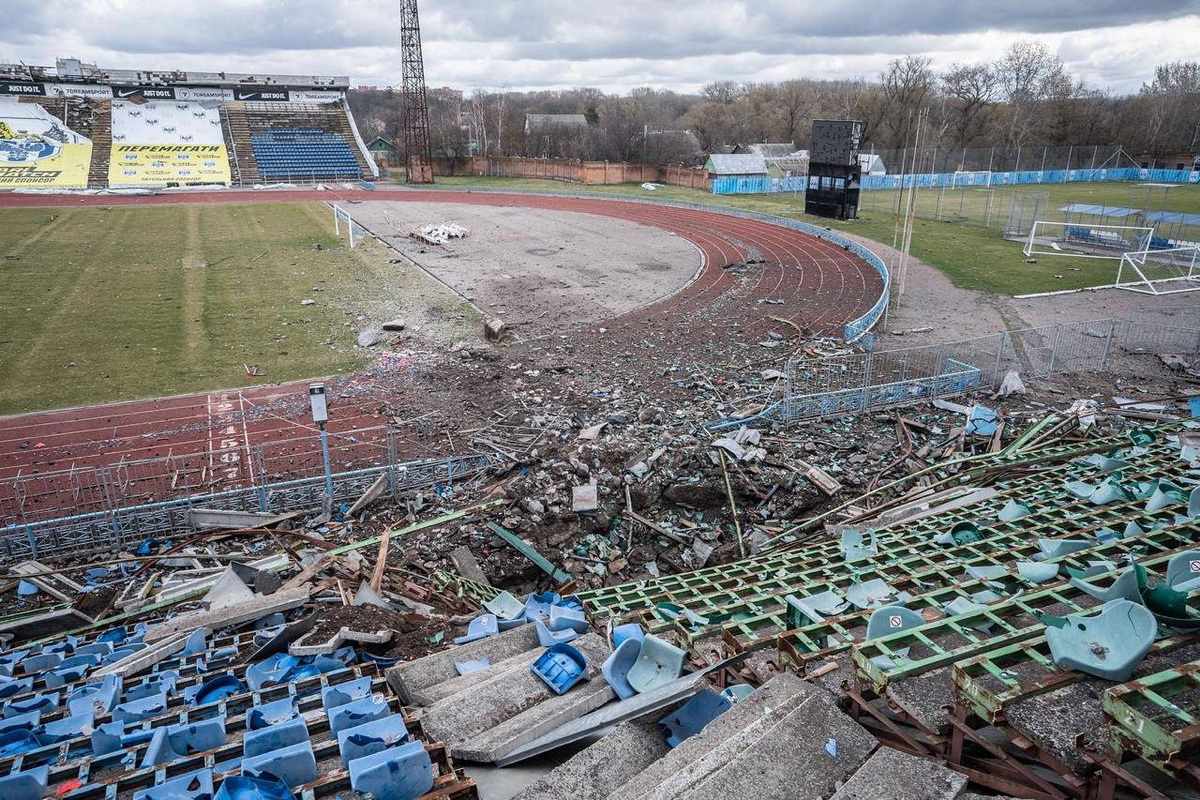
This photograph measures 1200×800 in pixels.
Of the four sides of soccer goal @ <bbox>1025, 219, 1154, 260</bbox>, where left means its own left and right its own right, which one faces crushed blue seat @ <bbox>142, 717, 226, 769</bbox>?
front

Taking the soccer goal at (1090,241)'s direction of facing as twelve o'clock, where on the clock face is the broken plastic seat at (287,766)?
The broken plastic seat is roughly at 12 o'clock from the soccer goal.

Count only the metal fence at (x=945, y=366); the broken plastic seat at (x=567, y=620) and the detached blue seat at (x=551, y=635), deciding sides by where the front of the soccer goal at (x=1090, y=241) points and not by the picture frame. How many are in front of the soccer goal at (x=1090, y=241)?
3

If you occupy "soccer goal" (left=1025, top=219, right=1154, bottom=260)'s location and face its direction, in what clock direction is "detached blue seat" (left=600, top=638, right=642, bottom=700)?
The detached blue seat is roughly at 12 o'clock from the soccer goal.

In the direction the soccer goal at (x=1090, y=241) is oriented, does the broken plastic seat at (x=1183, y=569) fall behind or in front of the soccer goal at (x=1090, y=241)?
in front

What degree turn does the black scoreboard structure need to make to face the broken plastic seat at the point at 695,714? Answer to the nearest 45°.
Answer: approximately 45° to its left

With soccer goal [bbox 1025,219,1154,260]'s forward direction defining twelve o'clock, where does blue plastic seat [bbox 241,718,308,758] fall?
The blue plastic seat is roughly at 12 o'clock from the soccer goal.

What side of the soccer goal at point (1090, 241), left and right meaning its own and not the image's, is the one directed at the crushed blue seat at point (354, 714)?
front

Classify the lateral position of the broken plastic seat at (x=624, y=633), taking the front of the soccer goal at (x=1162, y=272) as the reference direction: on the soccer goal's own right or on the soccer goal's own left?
on the soccer goal's own left

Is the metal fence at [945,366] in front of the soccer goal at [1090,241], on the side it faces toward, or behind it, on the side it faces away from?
in front

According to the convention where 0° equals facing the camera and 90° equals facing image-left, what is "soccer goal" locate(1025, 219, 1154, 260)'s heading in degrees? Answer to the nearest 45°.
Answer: approximately 0°

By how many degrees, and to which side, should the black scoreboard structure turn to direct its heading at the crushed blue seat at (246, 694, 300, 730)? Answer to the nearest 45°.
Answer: approximately 45° to its left
